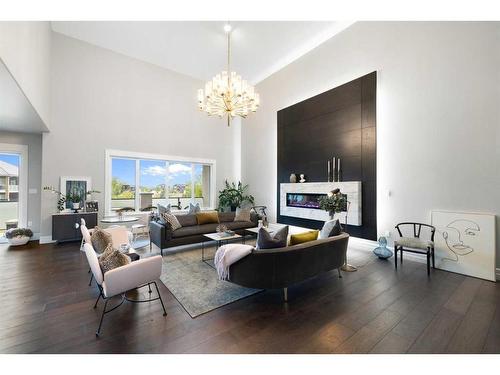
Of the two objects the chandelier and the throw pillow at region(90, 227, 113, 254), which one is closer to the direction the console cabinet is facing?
the throw pillow

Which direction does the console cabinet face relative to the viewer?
toward the camera

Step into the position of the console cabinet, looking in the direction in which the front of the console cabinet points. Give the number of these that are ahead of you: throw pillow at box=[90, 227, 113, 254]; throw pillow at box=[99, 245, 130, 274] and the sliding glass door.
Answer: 2

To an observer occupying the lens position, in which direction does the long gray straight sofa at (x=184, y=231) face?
facing the viewer and to the right of the viewer

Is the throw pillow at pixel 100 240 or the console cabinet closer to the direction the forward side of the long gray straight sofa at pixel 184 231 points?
the throw pillow

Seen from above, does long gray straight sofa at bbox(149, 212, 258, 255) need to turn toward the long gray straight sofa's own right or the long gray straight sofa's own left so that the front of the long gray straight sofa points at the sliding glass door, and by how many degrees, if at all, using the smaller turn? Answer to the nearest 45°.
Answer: approximately 135° to the long gray straight sofa's own right

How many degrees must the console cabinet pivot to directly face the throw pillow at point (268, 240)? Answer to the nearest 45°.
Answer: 0° — it already faces it

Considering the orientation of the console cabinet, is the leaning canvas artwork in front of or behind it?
in front

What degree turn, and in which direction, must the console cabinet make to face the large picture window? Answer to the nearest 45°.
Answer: approximately 90° to its left

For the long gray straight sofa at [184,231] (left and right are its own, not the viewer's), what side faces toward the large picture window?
back

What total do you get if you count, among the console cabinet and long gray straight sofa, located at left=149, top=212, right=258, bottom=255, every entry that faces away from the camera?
0
